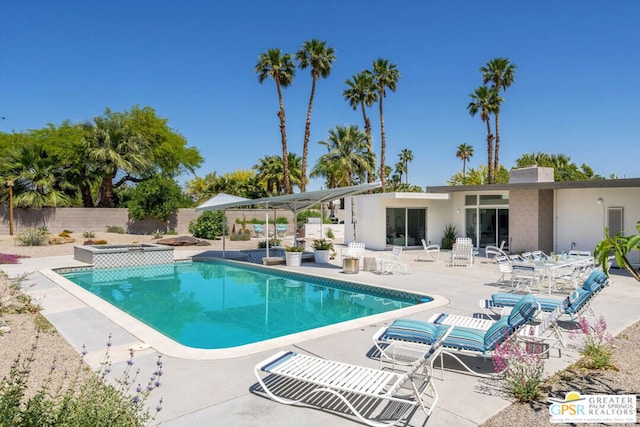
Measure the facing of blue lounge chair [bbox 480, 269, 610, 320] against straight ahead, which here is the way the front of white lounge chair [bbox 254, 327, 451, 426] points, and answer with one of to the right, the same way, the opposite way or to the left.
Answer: the same way

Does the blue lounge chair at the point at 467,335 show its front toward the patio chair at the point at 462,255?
no

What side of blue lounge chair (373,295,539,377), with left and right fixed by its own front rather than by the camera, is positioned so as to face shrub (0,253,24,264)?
front

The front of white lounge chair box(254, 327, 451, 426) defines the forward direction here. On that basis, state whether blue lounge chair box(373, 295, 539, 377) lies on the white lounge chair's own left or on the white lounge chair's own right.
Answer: on the white lounge chair's own right

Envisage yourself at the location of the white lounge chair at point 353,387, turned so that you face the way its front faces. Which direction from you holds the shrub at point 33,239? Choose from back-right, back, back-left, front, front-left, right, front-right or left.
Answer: front

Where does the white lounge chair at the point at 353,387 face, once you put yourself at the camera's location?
facing away from the viewer and to the left of the viewer

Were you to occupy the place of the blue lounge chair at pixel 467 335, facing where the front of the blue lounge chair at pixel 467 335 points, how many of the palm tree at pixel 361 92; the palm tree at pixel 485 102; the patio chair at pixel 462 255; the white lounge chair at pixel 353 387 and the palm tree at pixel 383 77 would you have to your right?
4

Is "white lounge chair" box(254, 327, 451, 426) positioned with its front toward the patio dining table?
no

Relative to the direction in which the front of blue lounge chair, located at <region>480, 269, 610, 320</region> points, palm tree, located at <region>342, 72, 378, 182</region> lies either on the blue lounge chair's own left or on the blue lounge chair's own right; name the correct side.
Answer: on the blue lounge chair's own right

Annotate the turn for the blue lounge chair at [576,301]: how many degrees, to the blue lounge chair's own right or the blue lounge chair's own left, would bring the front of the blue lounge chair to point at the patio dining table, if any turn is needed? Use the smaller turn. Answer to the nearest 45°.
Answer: approximately 90° to the blue lounge chair's own right

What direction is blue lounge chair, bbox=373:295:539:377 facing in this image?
to the viewer's left

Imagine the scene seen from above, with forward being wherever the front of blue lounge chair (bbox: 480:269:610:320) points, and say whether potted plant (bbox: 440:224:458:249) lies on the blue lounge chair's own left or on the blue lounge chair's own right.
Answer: on the blue lounge chair's own right

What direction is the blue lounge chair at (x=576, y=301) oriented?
to the viewer's left

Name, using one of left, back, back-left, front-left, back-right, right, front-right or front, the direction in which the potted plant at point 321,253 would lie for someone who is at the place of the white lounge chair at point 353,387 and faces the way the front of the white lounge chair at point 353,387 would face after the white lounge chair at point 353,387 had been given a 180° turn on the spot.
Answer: back-left

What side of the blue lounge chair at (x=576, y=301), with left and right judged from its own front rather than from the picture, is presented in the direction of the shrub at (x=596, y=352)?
left

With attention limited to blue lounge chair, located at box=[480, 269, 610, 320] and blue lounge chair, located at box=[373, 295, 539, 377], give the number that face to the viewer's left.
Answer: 2

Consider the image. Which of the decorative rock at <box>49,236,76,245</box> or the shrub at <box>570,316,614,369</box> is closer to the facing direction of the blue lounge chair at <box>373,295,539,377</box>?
the decorative rock

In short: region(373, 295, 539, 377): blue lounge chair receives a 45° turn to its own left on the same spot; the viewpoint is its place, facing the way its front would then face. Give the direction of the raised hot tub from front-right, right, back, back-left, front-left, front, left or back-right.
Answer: right

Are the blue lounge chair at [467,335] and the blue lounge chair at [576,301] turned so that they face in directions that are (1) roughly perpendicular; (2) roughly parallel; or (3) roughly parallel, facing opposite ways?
roughly parallel

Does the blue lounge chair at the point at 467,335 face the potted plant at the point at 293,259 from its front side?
no
